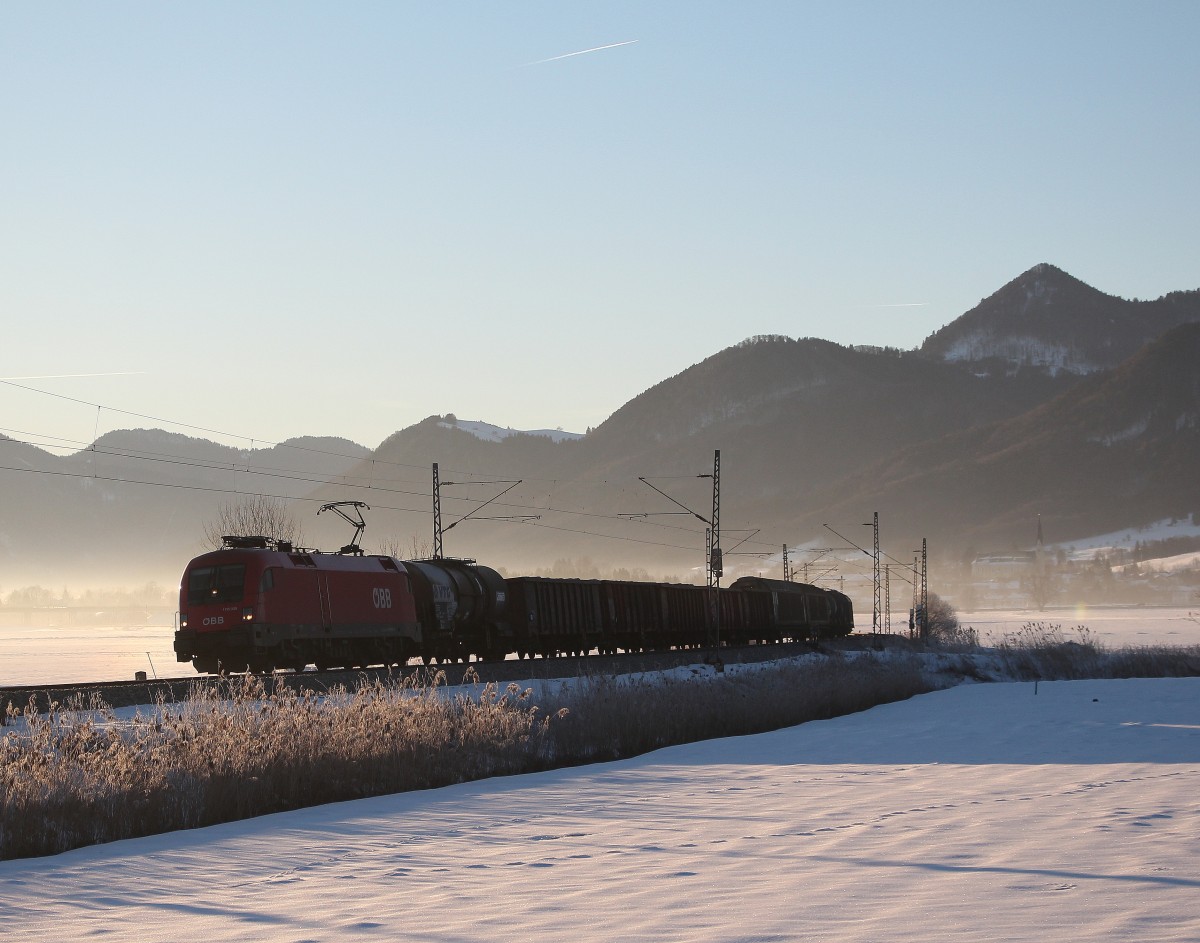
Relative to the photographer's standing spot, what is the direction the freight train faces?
facing the viewer and to the left of the viewer
